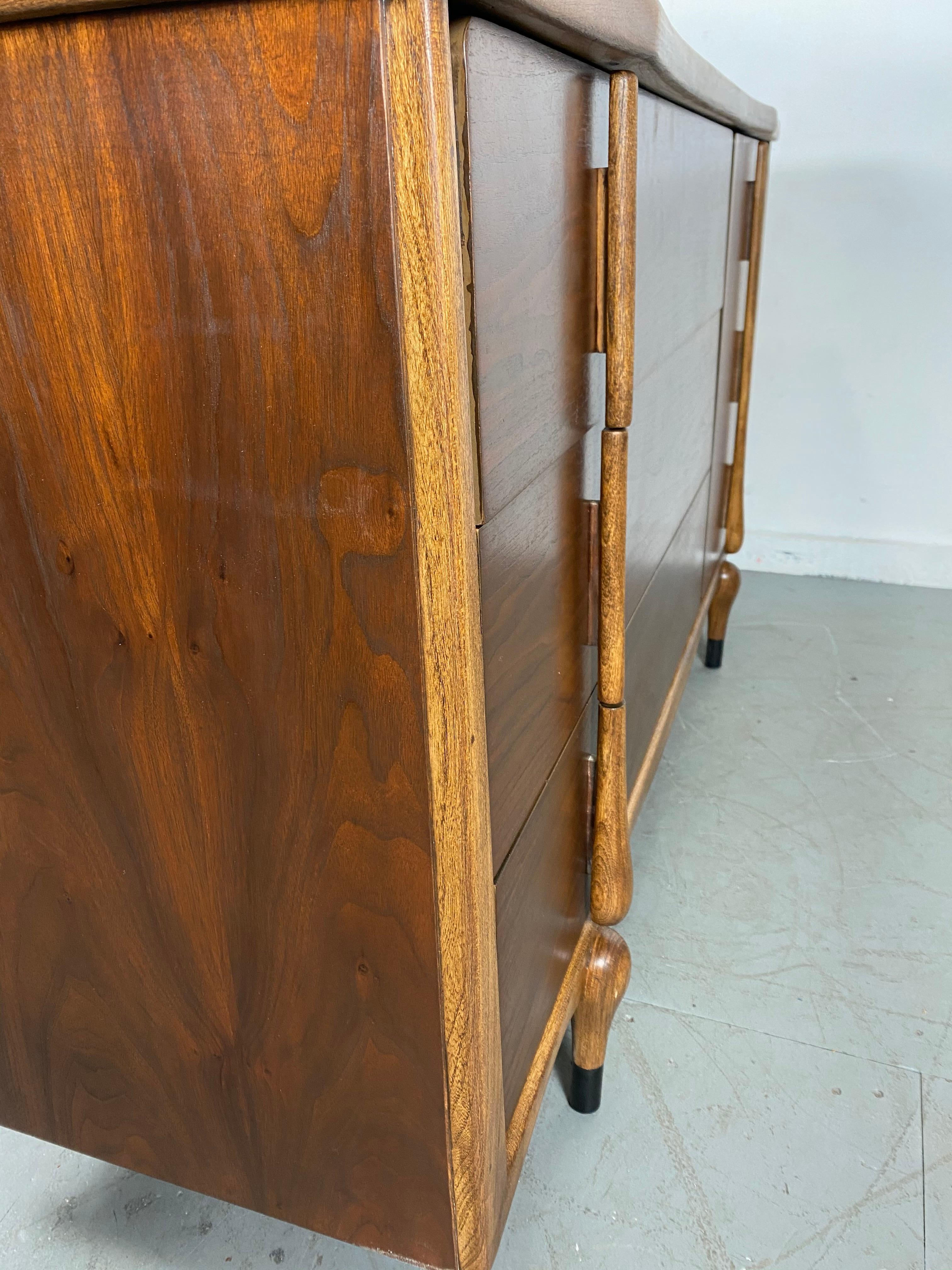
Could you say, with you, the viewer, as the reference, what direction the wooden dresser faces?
facing the viewer and to the right of the viewer
